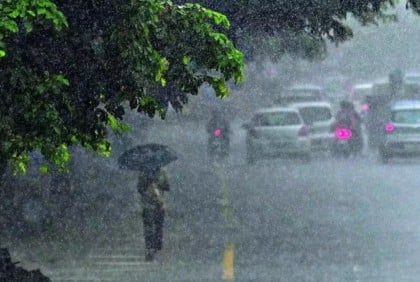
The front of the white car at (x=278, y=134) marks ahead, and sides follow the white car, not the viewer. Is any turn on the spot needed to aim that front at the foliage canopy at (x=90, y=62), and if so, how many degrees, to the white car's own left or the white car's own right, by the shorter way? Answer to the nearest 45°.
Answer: approximately 180°

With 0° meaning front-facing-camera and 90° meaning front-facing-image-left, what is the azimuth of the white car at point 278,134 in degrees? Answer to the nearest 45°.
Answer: approximately 180°

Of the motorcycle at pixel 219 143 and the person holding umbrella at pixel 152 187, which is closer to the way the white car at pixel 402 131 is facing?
the motorcycle

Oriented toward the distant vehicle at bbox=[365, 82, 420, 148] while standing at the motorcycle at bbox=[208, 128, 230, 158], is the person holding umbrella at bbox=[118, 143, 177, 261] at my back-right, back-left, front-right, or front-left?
back-right

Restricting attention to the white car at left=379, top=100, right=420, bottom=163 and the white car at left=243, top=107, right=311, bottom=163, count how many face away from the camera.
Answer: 2

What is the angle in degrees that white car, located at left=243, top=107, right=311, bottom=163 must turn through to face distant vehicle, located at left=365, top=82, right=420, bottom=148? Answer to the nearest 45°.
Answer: approximately 45° to its right

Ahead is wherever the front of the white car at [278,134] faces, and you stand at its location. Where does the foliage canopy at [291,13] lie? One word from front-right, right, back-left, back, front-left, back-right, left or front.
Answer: back

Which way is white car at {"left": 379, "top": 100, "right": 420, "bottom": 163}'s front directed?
away from the camera

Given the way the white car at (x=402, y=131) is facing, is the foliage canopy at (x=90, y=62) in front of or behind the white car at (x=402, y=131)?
behind

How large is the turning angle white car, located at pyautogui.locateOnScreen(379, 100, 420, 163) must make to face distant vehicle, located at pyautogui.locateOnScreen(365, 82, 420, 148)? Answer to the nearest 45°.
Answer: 0° — it already faces it

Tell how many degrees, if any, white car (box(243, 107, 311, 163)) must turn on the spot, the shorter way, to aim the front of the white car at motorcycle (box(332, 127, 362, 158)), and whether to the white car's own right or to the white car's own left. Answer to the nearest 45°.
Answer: approximately 45° to the white car's own right
